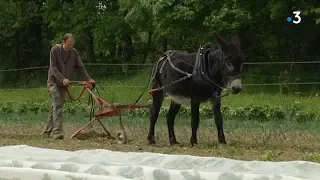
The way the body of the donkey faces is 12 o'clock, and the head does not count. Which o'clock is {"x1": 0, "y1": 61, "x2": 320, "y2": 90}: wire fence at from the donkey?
The wire fence is roughly at 8 o'clock from the donkey.

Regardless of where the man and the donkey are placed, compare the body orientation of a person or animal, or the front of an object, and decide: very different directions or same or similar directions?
same or similar directions

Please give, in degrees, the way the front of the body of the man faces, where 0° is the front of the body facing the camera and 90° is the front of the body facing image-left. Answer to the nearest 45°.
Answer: approximately 315°

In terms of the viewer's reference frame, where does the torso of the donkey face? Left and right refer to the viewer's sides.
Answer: facing the viewer and to the right of the viewer

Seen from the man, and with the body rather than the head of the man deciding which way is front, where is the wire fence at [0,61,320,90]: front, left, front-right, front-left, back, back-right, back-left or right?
left

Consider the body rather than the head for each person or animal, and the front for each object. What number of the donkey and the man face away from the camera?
0

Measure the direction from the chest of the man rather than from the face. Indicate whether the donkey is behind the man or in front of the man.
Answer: in front

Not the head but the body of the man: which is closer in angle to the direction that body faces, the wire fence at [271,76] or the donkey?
the donkey
